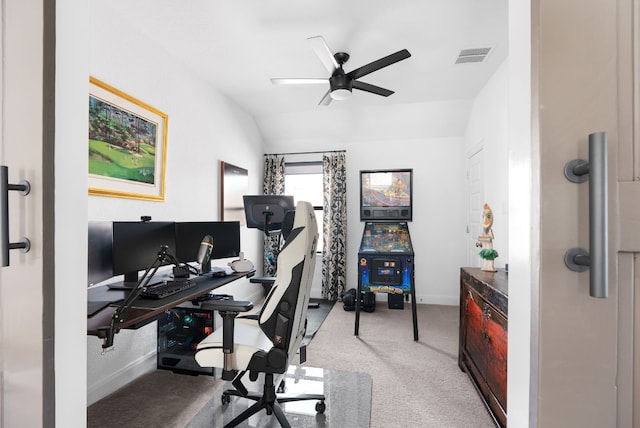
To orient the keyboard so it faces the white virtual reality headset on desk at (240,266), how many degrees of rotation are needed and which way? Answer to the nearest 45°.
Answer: approximately 90° to its left

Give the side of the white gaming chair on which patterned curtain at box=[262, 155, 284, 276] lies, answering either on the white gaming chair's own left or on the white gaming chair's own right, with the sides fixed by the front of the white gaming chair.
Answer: on the white gaming chair's own right

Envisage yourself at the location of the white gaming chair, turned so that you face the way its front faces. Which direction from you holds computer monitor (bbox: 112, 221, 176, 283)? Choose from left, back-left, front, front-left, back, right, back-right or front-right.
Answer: front-right

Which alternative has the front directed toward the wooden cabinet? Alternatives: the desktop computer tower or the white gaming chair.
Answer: the desktop computer tower

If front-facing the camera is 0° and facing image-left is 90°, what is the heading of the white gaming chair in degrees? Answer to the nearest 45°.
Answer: approximately 90°
